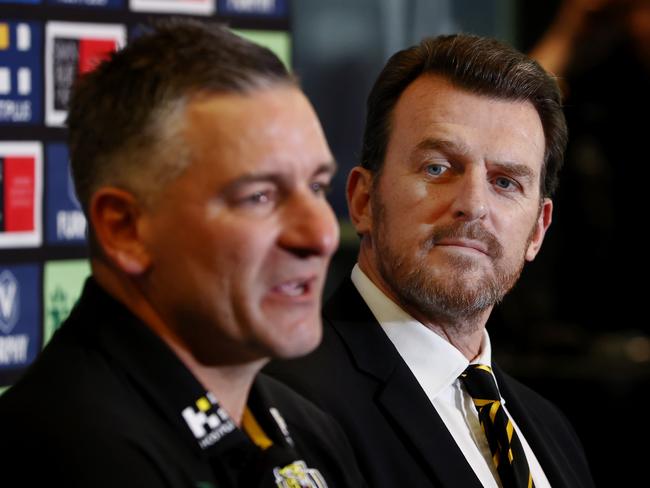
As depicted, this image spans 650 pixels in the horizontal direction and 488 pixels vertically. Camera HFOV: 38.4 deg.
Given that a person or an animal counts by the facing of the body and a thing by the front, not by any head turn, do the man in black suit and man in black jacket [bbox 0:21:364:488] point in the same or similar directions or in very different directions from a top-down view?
same or similar directions

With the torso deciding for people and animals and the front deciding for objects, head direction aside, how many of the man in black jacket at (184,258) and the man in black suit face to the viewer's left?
0

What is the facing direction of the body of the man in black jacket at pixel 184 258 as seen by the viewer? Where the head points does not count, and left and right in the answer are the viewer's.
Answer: facing the viewer and to the right of the viewer

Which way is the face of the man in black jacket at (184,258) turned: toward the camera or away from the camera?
toward the camera

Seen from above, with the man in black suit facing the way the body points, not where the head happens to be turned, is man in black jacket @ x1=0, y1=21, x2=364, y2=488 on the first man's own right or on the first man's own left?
on the first man's own right

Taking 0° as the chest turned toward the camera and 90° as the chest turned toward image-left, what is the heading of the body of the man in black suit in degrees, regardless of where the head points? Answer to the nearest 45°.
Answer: approximately 315°

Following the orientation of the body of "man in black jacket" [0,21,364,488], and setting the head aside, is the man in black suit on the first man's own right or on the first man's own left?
on the first man's own left
